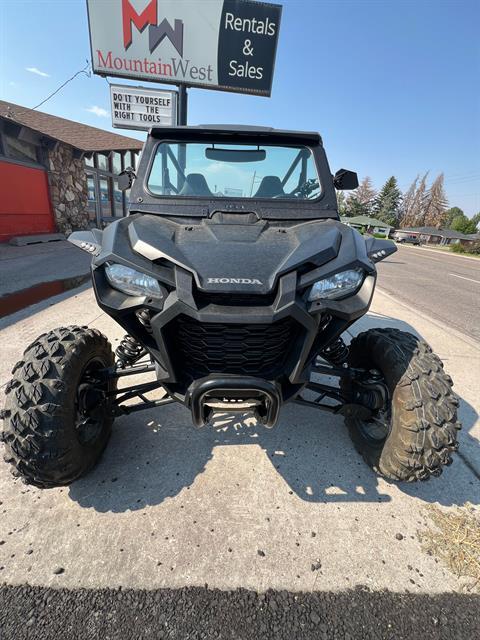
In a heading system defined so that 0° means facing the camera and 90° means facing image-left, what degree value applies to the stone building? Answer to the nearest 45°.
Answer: approximately 315°

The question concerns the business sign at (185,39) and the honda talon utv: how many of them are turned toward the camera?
2

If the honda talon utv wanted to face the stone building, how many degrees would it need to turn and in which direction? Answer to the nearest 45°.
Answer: approximately 135° to its right

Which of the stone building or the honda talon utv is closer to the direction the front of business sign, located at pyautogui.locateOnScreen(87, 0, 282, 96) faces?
the honda talon utv

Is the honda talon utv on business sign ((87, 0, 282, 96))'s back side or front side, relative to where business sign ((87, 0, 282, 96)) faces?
on the front side

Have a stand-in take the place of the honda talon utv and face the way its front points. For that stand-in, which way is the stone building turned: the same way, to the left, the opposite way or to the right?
to the left

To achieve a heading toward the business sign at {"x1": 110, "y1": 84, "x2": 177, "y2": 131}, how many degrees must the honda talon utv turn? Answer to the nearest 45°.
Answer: approximately 180°

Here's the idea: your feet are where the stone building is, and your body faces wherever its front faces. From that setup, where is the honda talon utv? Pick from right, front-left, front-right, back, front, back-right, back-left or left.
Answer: front-right

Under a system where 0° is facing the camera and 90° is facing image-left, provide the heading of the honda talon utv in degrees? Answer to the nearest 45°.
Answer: approximately 0°

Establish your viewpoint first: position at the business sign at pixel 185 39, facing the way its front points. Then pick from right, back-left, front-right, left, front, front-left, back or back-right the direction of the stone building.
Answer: back-right
